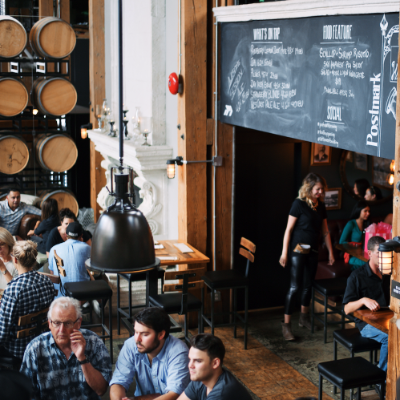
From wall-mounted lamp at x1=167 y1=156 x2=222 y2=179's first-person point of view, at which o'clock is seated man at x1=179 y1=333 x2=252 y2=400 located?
The seated man is roughly at 9 o'clock from the wall-mounted lamp.

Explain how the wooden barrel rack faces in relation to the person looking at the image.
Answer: facing the viewer

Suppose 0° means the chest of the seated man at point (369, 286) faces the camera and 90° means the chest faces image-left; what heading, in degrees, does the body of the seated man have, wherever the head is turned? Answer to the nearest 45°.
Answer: approximately 315°

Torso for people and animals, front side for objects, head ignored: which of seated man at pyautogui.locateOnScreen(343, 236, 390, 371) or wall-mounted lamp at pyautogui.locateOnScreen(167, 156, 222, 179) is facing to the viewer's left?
the wall-mounted lamp

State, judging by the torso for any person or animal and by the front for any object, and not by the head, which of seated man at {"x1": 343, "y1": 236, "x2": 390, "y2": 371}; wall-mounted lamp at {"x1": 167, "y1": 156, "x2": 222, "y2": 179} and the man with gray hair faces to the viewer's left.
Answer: the wall-mounted lamp

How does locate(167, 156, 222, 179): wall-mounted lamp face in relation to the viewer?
to the viewer's left

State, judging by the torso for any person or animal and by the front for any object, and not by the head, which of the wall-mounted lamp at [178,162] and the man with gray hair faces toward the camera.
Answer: the man with gray hair

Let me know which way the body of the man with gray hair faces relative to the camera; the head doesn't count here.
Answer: toward the camera

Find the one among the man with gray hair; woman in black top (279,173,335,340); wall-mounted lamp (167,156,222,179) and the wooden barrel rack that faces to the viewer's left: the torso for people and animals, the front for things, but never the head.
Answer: the wall-mounted lamp

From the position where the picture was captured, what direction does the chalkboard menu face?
facing the viewer and to the left of the viewer

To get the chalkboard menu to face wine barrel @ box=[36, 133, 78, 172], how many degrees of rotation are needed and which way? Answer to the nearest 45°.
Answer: approximately 90° to its right
